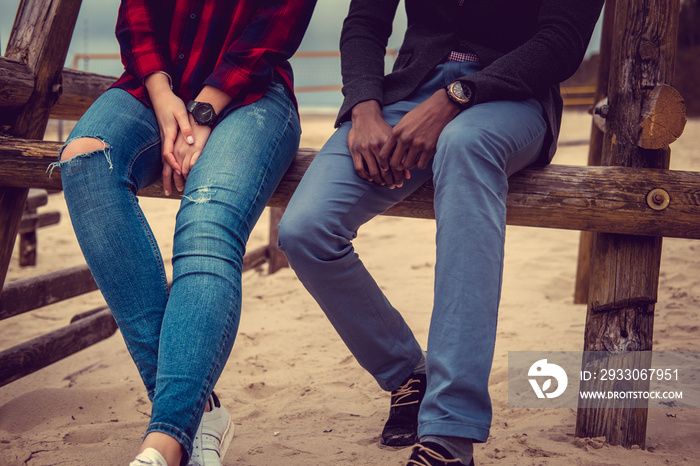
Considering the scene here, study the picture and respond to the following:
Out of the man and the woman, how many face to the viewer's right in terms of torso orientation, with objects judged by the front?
0

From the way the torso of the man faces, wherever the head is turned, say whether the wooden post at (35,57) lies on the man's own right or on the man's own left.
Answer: on the man's own right

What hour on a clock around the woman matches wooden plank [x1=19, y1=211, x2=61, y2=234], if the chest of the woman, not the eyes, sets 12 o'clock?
The wooden plank is roughly at 4 o'clock from the woman.

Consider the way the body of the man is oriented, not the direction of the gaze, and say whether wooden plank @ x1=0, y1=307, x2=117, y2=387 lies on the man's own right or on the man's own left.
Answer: on the man's own right

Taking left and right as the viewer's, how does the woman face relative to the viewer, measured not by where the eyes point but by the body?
facing the viewer and to the left of the viewer

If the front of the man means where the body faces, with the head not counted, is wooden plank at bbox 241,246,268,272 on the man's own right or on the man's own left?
on the man's own right

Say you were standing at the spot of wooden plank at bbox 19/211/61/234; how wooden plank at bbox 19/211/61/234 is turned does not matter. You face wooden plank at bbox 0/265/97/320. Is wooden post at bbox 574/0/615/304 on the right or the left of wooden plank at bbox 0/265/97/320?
left

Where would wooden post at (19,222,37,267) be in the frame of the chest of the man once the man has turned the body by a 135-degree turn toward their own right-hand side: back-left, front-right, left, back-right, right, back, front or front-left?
front-left

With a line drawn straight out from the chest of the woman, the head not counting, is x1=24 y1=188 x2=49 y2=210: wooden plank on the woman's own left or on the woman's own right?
on the woman's own right

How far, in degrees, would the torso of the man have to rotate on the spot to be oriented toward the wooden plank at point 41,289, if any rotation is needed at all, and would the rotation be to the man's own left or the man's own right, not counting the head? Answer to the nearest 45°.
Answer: approximately 90° to the man's own right
